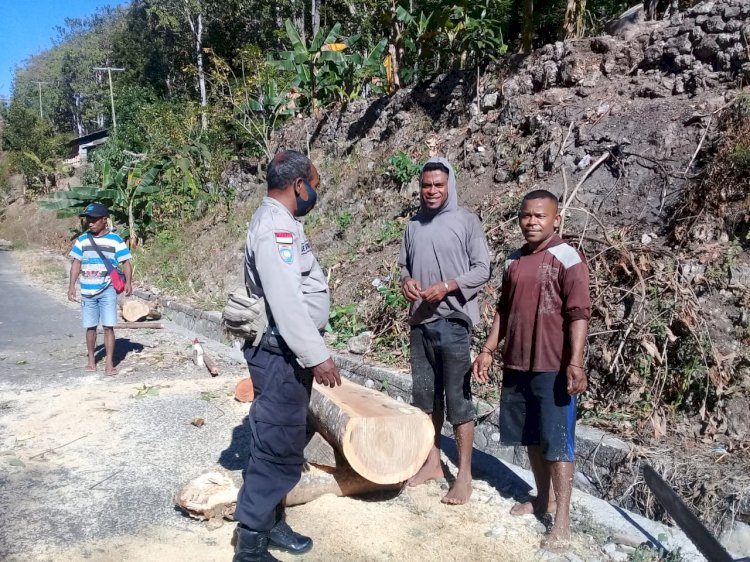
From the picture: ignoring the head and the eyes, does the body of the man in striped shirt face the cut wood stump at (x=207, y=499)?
yes

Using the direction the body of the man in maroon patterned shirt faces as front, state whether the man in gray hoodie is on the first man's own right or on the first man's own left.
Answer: on the first man's own right

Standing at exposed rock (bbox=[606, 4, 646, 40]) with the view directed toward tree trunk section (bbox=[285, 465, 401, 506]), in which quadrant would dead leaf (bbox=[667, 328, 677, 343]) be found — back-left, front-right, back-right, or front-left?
front-left

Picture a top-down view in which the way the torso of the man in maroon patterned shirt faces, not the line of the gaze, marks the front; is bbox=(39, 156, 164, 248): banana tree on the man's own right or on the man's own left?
on the man's own right

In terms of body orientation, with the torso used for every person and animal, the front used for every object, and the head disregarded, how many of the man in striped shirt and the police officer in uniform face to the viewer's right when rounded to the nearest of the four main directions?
1

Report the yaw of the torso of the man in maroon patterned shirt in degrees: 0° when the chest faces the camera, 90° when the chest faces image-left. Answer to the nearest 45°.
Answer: approximately 45°

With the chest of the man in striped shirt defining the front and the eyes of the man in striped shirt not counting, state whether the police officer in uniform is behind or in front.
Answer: in front

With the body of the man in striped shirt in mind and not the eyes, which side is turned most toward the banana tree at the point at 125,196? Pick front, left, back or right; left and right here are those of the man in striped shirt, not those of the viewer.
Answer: back

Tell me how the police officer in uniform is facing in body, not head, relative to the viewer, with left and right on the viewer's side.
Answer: facing to the right of the viewer

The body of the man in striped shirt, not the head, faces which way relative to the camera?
toward the camera

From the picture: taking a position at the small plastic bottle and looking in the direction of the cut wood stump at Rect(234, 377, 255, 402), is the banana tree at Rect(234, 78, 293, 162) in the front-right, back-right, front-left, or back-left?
back-left

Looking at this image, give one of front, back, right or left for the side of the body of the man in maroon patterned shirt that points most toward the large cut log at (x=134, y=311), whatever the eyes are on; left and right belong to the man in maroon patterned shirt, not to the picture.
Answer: right

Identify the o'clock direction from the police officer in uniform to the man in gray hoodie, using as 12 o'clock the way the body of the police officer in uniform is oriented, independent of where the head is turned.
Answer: The man in gray hoodie is roughly at 11 o'clock from the police officer in uniform.

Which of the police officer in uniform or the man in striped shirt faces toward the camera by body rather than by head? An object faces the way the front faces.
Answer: the man in striped shirt
